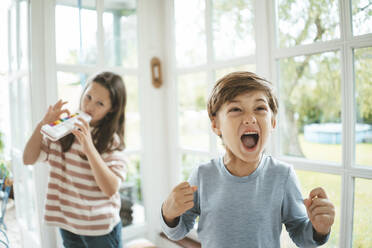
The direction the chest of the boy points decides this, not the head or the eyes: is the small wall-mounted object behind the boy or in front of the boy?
behind

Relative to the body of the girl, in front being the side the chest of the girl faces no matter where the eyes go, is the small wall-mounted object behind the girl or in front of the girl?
behind

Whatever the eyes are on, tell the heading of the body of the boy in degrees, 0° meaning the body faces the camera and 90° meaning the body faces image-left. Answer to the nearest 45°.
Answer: approximately 0°
